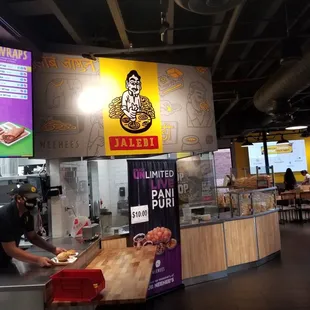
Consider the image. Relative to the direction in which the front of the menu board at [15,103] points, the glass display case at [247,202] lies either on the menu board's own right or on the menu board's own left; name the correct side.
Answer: on the menu board's own left

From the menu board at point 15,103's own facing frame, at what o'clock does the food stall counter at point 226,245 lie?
The food stall counter is roughly at 10 o'clock from the menu board.

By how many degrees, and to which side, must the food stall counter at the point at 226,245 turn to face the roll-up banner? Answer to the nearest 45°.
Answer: approximately 90° to its right

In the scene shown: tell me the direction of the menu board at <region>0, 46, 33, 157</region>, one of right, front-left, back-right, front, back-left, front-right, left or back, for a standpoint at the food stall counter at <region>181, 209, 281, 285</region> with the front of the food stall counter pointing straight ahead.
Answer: right

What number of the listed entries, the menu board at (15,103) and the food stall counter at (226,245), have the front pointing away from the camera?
0

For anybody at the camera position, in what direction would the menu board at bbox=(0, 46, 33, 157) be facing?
facing the viewer and to the right of the viewer

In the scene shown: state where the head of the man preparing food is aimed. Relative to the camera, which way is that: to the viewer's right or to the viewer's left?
to the viewer's right

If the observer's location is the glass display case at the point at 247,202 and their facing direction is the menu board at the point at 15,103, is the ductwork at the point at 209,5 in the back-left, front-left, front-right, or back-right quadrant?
front-left
